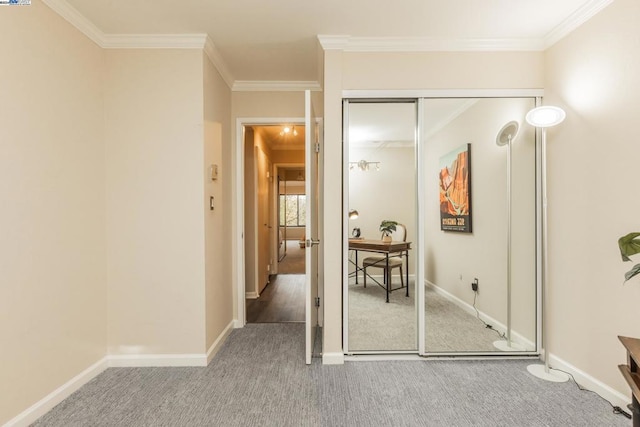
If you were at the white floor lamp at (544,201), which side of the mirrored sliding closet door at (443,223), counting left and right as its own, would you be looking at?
left

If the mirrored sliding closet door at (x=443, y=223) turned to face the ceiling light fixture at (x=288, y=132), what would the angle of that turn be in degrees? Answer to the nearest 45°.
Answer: approximately 135° to its right

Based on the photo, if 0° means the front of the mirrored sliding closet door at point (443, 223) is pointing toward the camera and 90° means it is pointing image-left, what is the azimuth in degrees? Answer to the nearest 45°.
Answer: approximately 0°

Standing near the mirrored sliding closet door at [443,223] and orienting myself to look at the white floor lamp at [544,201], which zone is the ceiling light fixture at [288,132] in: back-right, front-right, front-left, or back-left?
back-left
